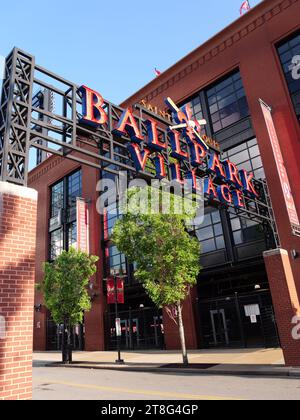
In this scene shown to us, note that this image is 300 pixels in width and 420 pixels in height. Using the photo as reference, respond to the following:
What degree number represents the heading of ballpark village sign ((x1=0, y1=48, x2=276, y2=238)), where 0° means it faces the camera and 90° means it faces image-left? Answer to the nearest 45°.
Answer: approximately 315°

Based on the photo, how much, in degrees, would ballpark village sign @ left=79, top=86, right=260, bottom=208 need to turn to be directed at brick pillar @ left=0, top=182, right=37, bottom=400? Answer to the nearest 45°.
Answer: approximately 90° to its right

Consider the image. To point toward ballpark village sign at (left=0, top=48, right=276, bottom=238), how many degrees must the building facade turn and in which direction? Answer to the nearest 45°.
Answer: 0° — it already faces it
